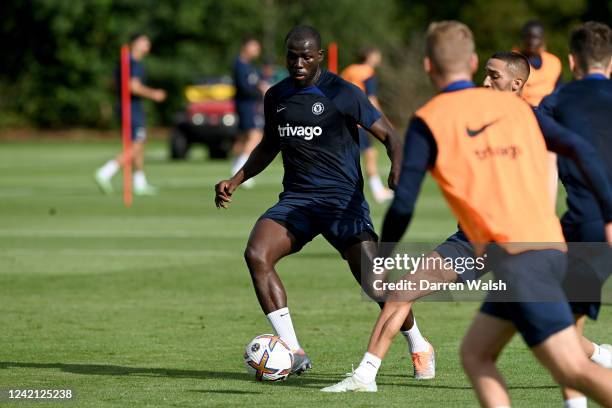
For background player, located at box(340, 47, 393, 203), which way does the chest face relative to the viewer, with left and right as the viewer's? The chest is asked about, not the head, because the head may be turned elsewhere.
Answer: facing to the right of the viewer

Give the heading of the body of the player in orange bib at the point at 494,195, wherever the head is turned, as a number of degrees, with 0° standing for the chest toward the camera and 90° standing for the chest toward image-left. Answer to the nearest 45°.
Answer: approximately 180°
